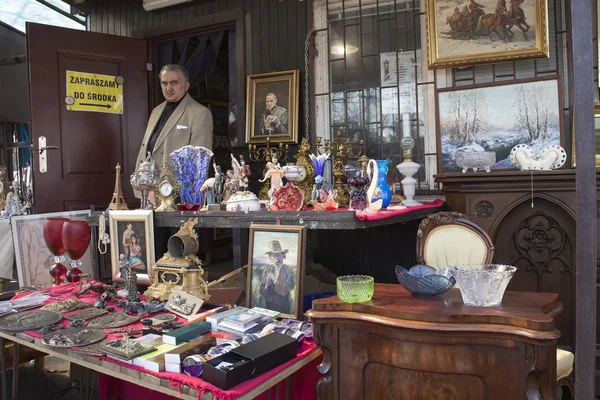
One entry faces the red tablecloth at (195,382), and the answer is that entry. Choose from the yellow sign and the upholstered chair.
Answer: the yellow sign

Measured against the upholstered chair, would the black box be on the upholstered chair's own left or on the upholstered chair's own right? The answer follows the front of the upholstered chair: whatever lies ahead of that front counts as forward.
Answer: on the upholstered chair's own right

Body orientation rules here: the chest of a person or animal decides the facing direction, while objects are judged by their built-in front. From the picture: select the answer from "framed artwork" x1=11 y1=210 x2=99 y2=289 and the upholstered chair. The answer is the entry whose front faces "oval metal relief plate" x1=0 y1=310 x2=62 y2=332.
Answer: the framed artwork

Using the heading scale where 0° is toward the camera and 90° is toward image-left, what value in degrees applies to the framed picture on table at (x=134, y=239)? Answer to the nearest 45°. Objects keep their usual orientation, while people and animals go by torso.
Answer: approximately 0°

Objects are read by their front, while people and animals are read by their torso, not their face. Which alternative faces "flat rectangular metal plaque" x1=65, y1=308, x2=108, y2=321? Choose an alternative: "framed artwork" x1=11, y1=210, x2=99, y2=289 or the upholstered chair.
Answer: the framed artwork

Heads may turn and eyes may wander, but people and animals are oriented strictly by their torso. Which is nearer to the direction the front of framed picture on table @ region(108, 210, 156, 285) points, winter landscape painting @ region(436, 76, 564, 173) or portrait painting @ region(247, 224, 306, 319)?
the portrait painting

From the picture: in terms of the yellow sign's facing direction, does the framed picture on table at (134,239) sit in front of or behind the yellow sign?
in front

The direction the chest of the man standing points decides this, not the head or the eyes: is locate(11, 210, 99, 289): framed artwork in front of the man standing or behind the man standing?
in front

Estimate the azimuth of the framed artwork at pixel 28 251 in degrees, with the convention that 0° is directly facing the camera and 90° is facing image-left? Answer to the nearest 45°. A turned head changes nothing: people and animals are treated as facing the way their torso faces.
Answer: approximately 0°

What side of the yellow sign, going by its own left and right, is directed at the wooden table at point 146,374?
front

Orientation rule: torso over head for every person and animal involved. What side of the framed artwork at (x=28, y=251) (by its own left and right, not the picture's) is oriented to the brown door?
back
